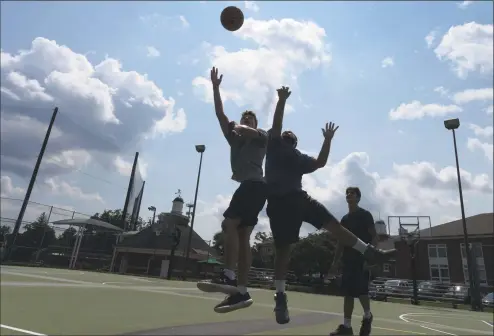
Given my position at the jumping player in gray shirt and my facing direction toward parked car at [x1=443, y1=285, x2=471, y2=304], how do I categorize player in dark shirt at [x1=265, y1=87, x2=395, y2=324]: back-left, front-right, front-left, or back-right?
front-right

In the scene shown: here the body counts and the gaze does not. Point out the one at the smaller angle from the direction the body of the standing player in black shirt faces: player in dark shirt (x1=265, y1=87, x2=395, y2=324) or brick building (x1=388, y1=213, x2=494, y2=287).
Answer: the player in dark shirt

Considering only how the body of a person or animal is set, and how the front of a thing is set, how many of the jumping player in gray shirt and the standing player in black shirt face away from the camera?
0

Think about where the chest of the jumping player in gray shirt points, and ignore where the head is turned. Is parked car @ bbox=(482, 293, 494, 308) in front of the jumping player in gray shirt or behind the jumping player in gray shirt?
behind

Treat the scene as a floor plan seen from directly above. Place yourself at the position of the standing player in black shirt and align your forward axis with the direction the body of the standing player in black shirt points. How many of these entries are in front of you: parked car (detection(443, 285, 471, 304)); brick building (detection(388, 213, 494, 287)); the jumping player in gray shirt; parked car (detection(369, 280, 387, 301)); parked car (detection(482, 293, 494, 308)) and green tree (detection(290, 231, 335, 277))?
1

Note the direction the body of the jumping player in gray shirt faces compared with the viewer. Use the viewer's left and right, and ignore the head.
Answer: facing the viewer and to the left of the viewer

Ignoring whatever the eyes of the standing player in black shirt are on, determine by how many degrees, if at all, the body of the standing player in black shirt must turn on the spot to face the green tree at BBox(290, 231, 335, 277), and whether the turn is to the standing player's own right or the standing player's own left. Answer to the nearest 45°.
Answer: approximately 135° to the standing player's own right

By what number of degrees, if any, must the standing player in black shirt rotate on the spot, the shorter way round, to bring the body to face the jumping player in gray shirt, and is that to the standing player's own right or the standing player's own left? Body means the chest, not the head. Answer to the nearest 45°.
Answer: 0° — they already face them

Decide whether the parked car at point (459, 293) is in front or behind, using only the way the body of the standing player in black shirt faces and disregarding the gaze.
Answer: behind

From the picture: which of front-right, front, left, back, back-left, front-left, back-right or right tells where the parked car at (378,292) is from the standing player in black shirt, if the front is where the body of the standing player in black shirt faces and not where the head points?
back-right

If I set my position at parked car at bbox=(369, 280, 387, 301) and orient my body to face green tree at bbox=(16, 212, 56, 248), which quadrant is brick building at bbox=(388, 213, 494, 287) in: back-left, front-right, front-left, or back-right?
back-right

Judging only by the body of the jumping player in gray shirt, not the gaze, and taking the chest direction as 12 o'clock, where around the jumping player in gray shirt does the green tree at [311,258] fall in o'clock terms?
The green tree is roughly at 5 o'clock from the jumping player in gray shirt.

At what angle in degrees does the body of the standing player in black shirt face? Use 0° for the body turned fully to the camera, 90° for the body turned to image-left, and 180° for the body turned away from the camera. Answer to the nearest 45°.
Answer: approximately 45°
